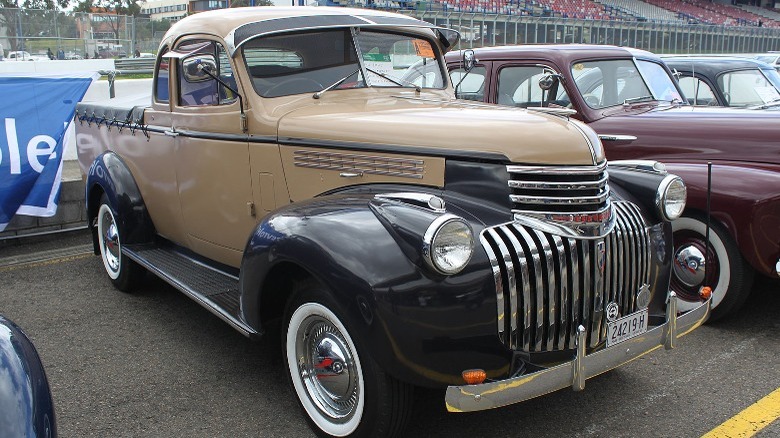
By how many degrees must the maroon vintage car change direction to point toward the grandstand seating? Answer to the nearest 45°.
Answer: approximately 135° to its left

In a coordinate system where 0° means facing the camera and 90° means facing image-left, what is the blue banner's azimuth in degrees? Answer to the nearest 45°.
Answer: approximately 0°

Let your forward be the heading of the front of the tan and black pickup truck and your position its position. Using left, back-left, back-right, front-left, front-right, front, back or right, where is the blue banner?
back

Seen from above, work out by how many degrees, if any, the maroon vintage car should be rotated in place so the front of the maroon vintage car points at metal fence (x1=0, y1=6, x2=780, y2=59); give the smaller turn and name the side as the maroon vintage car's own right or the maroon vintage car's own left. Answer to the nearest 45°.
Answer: approximately 135° to the maroon vintage car's own left

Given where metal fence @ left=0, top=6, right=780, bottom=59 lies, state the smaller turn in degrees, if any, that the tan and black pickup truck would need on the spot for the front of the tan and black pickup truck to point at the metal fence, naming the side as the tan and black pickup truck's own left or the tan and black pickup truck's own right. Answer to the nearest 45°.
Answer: approximately 135° to the tan and black pickup truck's own left

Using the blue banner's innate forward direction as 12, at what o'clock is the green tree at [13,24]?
The green tree is roughly at 6 o'clock from the blue banner.

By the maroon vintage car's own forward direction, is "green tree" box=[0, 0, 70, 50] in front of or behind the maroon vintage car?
behind

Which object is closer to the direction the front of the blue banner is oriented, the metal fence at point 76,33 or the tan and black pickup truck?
the tan and black pickup truck
